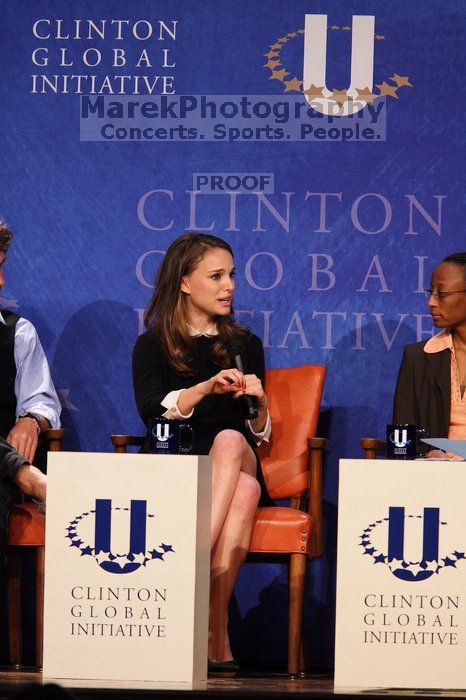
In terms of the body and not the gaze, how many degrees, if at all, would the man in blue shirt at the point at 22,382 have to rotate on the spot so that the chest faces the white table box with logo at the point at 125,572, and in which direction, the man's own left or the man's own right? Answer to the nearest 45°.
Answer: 0° — they already face it

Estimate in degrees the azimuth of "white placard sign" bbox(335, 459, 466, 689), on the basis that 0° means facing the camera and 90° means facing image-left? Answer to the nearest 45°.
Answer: approximately 0°

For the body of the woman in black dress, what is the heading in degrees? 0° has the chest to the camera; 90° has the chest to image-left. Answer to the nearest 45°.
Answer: approximately 315°

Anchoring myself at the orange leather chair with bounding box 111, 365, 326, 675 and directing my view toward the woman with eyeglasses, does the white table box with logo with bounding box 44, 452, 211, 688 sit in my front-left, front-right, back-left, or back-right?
back-right

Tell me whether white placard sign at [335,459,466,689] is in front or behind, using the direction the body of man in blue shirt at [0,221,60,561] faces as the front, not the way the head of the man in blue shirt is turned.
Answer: in front

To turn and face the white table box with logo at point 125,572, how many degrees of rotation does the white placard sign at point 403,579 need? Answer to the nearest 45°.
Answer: approximately 90° to its right

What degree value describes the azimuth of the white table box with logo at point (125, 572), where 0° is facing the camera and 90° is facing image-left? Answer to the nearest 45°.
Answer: approximately 0°

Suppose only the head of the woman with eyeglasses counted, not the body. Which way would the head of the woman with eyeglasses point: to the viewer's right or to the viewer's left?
to the viewer's left
